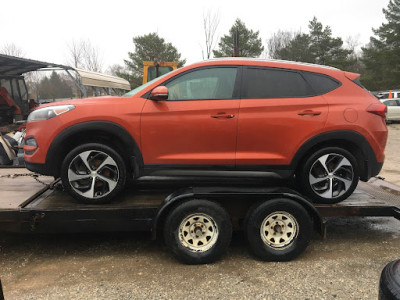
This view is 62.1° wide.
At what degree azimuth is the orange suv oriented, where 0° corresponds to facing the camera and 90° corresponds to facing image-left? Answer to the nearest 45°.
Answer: approximately 90°

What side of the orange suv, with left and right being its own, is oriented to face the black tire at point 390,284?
left

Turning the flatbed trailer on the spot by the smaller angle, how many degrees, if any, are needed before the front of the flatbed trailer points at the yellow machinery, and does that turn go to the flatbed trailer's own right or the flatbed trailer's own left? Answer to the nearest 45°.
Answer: approximately 90° to the flatbed trailer's own right

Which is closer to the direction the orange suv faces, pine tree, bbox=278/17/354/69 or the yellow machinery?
the yellow machinery

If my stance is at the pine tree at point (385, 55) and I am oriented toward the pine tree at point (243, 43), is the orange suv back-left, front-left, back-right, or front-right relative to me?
front-left

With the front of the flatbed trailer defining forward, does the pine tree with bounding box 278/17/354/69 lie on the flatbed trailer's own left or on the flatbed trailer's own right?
on the flatbed trailer's own right

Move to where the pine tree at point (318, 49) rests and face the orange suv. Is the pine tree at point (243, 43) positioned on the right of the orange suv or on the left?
right

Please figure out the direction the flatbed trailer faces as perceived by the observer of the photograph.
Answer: facing to the left of the viewer

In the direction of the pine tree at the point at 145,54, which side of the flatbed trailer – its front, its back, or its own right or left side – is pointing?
right

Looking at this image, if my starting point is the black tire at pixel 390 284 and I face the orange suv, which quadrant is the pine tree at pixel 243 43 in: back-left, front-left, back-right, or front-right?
front-right

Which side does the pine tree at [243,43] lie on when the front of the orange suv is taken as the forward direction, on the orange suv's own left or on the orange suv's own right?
on the orange suv's own right

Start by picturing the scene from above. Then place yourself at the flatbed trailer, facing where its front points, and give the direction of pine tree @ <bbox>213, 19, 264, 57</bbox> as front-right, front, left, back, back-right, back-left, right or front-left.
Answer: right

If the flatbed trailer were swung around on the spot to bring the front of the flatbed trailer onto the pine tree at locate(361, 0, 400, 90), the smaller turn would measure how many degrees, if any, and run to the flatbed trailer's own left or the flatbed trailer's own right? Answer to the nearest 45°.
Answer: approximately 135° to the flatbed trailer's own right
